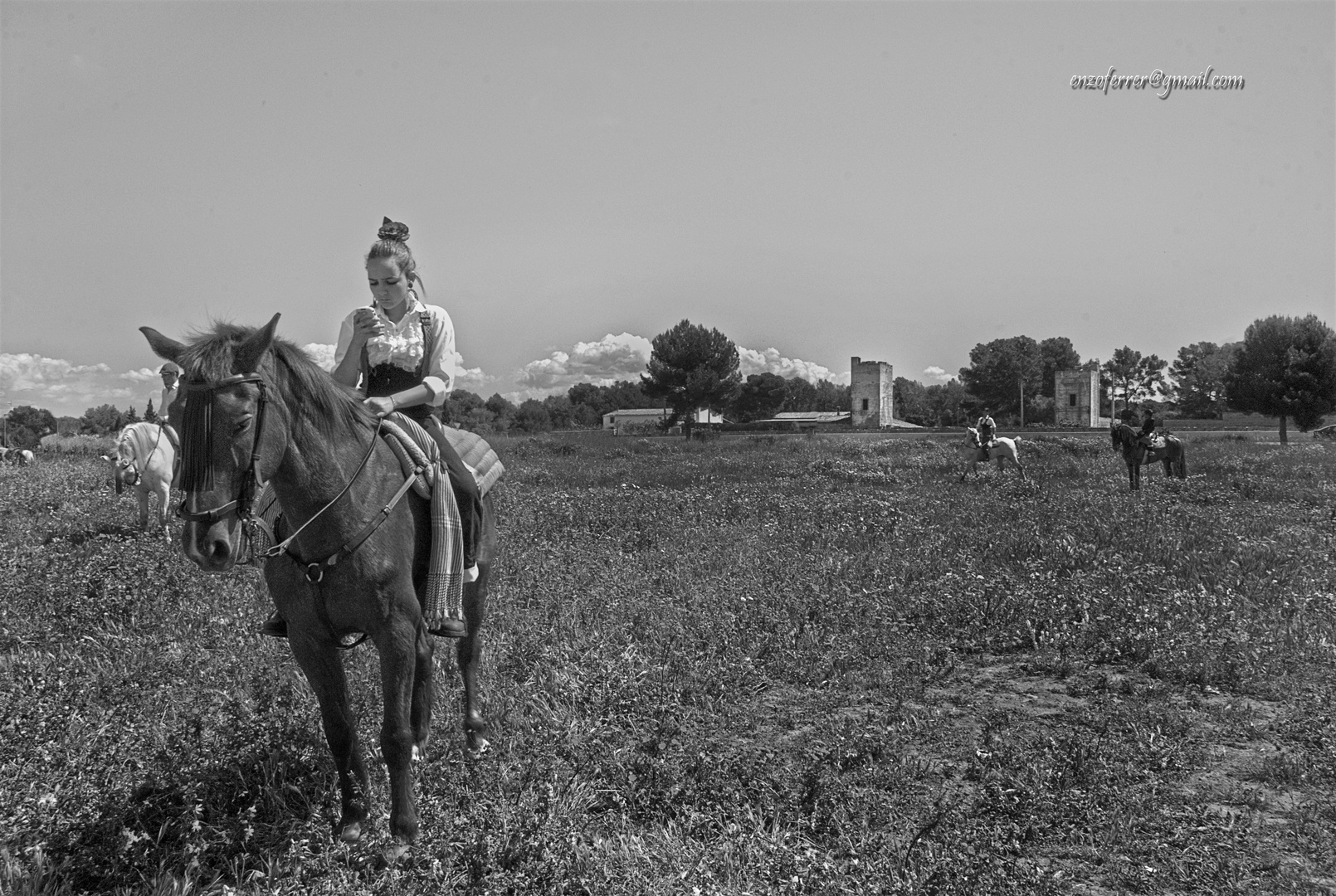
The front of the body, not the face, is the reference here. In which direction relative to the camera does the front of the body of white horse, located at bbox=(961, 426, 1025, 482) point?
to the viewer's left

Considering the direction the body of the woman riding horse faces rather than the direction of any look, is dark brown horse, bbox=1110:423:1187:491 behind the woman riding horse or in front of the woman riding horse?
behind

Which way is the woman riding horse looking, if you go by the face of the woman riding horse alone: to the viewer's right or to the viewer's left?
to the viewer's left

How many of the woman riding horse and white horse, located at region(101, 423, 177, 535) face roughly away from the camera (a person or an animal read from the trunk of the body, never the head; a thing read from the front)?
0

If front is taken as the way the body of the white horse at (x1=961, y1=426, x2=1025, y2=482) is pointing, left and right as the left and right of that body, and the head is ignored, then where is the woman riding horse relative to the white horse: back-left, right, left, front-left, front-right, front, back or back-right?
left

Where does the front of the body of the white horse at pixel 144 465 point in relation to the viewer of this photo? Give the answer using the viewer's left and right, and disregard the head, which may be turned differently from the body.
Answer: facing the viewer and to the left of the viewer

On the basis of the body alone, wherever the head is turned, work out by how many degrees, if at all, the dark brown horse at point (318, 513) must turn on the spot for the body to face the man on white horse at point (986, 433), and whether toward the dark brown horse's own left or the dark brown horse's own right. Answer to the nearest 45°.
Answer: approximately 180°

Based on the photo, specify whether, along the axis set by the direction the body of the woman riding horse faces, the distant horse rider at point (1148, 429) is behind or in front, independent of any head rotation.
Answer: behind

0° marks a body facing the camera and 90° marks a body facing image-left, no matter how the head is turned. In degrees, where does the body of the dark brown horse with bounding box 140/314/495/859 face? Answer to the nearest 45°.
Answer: approximately 45°

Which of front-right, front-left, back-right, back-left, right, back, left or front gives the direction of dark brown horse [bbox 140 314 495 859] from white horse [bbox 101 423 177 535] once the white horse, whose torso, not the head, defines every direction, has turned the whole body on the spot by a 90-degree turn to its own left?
front-right
